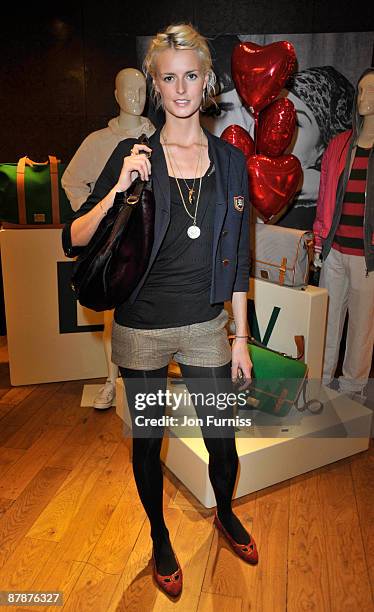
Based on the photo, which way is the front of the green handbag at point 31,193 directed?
toward the camera

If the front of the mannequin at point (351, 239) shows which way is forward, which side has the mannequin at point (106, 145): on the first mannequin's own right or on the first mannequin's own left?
on the first mannequin's own right

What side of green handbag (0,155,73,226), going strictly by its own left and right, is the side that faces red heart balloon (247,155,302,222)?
left

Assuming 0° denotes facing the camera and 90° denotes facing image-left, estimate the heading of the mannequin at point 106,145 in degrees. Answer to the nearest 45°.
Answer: approximately 315°

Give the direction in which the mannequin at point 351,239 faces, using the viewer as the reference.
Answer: facing the viewer

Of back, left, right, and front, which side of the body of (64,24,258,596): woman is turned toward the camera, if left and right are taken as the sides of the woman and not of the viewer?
front

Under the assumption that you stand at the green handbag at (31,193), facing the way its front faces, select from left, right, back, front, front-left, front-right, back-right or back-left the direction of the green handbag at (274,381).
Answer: front-left

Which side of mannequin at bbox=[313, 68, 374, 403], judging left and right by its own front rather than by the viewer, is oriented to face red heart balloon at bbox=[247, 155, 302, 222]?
right
